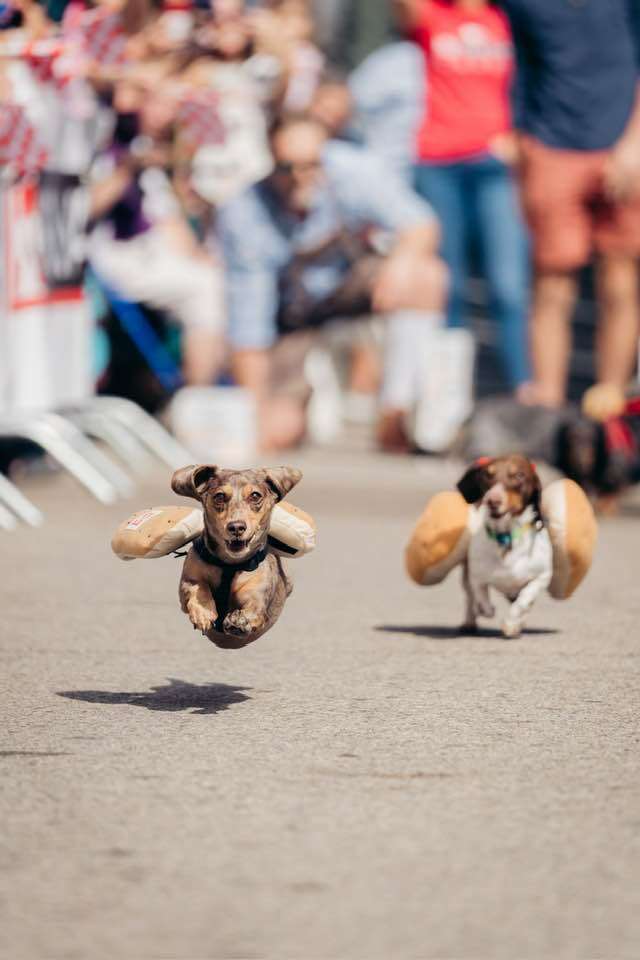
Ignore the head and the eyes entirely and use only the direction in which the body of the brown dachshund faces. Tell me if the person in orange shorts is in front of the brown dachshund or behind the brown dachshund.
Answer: behind

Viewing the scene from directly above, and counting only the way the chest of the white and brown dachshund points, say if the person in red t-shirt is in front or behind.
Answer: behind

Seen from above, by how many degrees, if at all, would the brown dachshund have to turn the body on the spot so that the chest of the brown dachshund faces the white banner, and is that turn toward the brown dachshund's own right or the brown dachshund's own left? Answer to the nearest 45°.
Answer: approximately 180°

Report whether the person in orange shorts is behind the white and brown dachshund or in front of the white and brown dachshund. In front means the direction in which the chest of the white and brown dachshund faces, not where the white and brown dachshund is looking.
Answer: behind

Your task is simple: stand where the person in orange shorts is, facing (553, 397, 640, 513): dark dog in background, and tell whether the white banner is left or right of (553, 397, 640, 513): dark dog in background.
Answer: right

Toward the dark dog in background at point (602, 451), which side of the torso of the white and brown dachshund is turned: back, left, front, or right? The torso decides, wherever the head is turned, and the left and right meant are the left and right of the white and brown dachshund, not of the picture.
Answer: back

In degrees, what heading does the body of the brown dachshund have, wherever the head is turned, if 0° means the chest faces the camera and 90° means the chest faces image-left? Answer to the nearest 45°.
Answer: approximately 0°

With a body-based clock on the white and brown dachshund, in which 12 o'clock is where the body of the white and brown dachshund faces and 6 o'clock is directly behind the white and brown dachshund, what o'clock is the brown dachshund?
The brown dachshund is roughly at 1 o'clock from the white and brown dachshund.

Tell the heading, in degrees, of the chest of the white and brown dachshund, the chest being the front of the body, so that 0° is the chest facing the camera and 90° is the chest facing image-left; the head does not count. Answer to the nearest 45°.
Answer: approximately 0°

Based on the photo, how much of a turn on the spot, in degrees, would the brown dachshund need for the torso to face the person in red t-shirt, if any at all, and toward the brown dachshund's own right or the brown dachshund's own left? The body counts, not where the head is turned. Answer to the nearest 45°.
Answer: approximately 180°
